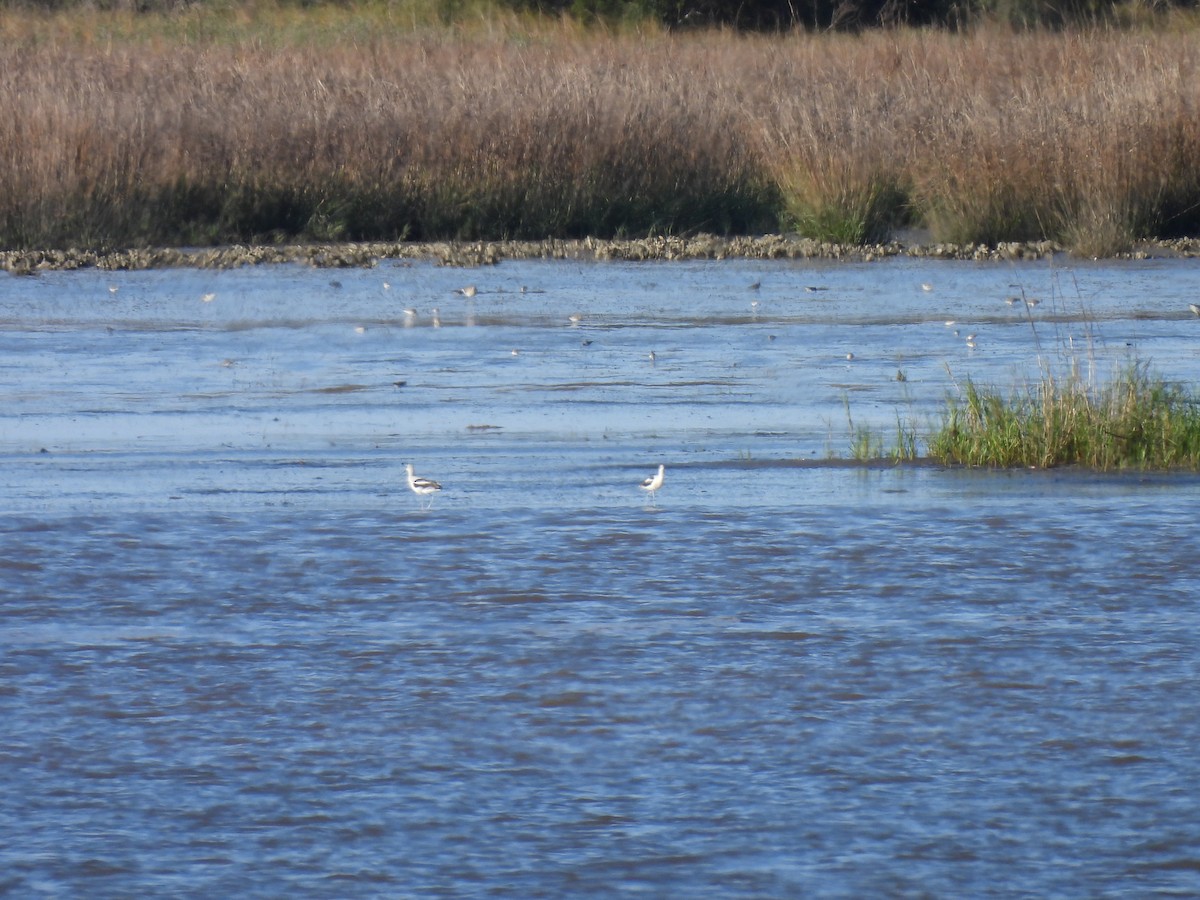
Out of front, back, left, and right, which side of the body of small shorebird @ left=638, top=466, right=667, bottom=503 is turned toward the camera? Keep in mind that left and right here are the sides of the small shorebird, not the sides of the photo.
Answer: right

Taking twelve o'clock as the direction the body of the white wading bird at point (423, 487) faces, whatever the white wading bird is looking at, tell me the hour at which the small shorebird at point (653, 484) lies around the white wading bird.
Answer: The small shorebird is roughly at 6 o'clock from the white wading bird.

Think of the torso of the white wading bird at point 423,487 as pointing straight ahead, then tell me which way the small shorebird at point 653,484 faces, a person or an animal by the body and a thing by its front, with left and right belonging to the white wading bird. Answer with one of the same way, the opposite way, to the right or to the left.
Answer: the opposite way

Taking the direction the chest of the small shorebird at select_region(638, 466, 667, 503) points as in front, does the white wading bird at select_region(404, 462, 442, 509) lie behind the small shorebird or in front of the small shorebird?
behind

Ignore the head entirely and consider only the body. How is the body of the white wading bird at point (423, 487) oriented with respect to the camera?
to the viewer's left

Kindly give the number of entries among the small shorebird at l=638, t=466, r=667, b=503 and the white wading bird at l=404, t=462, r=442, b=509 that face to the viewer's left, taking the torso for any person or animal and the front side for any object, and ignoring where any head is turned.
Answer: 1

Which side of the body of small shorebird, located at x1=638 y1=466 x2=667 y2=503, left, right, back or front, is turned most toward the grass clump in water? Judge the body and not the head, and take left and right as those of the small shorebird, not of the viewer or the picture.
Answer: front

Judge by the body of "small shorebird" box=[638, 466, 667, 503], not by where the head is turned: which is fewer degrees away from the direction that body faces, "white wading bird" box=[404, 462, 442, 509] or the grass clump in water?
the grass clump in water

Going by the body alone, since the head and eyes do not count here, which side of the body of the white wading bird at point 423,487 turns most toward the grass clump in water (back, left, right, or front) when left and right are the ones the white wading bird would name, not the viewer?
back

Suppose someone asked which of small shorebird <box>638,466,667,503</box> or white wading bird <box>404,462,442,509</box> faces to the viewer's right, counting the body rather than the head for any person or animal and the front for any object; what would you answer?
the small shorebird
